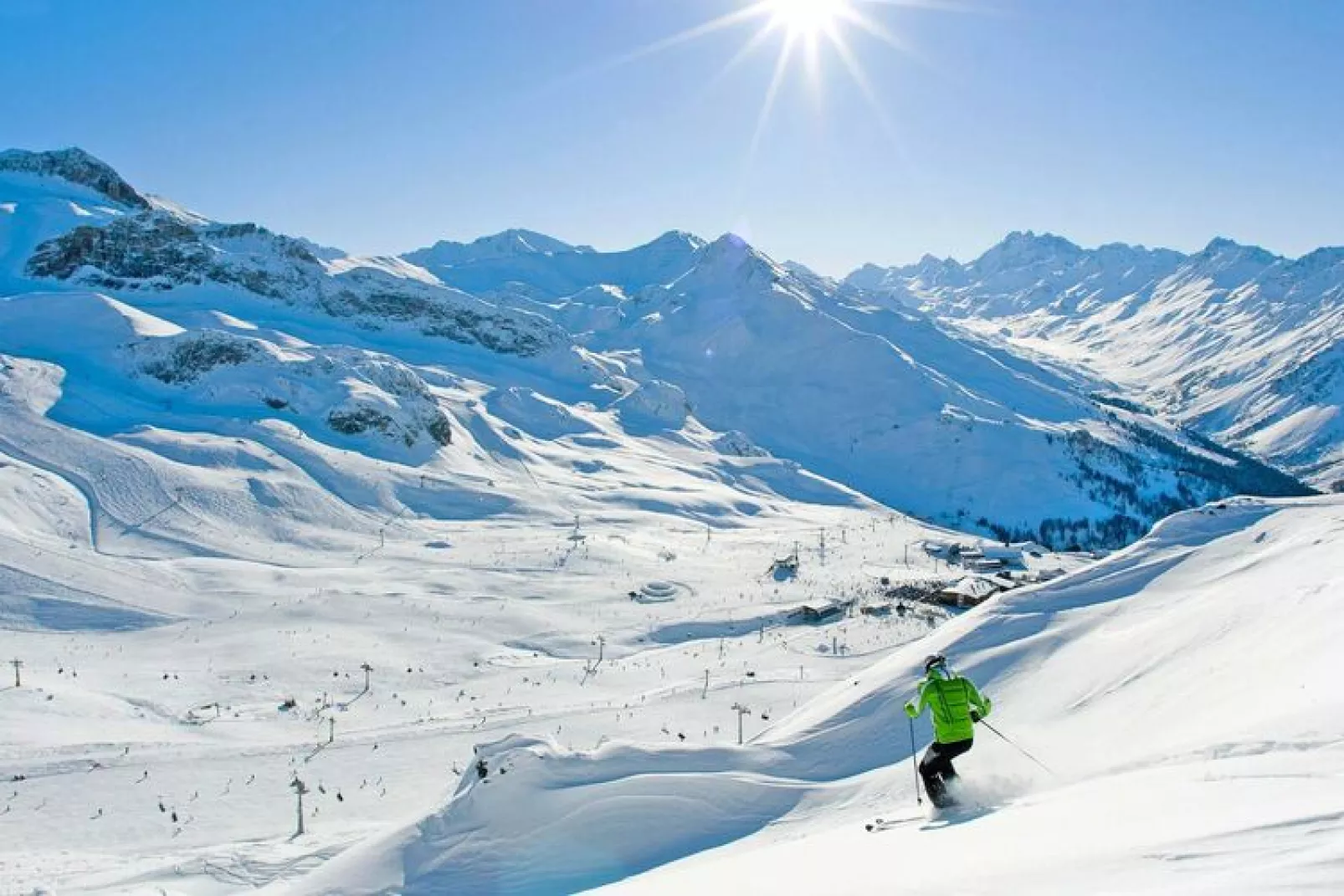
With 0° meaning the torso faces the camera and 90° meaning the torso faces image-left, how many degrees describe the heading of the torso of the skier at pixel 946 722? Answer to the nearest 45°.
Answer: approximately 135°
